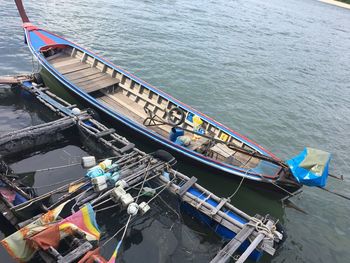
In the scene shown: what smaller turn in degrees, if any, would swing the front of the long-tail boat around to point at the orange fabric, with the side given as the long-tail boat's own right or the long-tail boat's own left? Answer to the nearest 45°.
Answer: approximately 135° to the long-tail boat's own left

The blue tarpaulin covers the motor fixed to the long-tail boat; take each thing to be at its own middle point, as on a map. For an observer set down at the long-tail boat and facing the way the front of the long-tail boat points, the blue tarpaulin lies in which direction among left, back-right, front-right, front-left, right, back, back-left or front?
back

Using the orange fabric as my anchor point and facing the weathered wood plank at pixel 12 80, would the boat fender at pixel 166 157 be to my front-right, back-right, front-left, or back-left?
front-right

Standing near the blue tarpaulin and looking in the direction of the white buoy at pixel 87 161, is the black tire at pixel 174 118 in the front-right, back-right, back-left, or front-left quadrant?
front-right

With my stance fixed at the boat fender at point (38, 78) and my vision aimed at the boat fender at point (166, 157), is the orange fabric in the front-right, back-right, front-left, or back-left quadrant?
front-right

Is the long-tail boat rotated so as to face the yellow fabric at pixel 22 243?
no

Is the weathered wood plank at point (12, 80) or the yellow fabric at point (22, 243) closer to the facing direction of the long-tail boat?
the weathered wood plank

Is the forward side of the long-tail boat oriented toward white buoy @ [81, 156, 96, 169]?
no

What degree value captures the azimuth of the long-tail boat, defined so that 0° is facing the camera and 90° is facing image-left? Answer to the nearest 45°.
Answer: approximately 135°

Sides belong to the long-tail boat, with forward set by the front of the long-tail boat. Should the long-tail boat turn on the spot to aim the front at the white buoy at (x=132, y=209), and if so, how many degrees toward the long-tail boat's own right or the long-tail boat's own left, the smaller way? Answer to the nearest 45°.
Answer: approximately 135° to the long-tail boat's own left

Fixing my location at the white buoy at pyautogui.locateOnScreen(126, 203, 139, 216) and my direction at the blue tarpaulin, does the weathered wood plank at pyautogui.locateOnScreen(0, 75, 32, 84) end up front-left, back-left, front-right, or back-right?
back-left

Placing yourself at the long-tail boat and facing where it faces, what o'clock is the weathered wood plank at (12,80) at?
The weathered wood plank is roughly at 11 o'clock from the long-tail boat.

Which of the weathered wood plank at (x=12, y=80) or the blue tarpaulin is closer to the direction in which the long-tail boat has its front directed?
the weathered wood plank

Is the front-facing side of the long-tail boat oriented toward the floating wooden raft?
no
